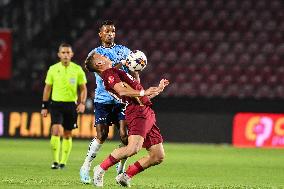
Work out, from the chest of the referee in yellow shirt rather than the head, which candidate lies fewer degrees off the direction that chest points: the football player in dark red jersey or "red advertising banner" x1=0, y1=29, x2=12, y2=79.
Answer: the football player in dark red jersey

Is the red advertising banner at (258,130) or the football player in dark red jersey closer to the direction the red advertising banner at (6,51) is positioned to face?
the football player in dark red jersey

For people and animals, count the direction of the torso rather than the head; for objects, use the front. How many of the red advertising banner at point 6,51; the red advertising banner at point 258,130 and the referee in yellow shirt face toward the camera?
3

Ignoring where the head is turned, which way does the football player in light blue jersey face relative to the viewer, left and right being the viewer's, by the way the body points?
facing the viewer and to the right of the viewer

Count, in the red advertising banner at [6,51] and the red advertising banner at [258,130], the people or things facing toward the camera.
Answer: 2

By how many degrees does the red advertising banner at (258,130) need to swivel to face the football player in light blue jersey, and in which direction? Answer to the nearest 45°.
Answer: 0° — it already faces them

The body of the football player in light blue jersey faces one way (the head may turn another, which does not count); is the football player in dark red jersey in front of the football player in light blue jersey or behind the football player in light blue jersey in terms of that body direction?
in front

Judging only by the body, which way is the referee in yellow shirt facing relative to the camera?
toward the camera

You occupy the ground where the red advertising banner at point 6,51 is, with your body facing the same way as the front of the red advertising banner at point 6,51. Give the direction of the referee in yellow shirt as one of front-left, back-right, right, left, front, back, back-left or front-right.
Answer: front

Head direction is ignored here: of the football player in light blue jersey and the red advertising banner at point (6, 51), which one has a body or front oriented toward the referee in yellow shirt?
the red advertising banner

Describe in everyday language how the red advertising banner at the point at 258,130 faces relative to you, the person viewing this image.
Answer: facing the viewer
